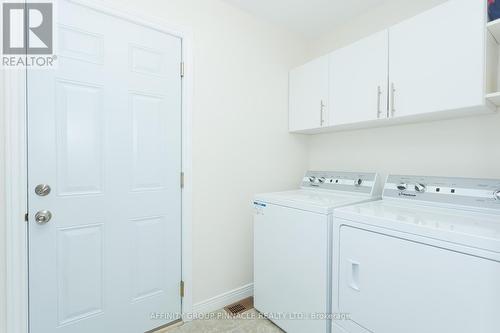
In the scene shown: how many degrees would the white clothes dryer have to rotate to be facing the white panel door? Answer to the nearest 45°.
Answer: approximately 45° to its right

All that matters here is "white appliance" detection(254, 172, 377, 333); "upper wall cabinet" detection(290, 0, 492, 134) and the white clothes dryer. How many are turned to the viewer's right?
0

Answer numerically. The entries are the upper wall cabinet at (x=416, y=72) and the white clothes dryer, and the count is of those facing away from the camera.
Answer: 0

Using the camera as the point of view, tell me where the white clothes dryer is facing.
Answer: facing the viewer and to the left of the viewer

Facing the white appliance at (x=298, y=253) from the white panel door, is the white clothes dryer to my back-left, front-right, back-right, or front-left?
front-right

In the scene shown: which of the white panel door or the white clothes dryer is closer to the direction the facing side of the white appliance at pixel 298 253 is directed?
the white panel door

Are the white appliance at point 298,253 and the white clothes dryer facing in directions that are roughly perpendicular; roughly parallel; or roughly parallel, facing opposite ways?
roughly parallel

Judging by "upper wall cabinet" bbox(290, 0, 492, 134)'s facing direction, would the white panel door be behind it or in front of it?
in front

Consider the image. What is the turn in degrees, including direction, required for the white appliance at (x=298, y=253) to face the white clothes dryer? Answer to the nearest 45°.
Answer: approximately 90° to its left

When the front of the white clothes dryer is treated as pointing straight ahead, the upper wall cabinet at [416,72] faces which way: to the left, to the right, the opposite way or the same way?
the same way

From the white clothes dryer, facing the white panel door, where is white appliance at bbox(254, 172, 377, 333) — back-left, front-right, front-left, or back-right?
front-right

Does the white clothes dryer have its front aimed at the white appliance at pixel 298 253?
no

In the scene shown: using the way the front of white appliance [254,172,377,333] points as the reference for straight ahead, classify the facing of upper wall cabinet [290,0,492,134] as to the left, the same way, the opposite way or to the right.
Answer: the same way
